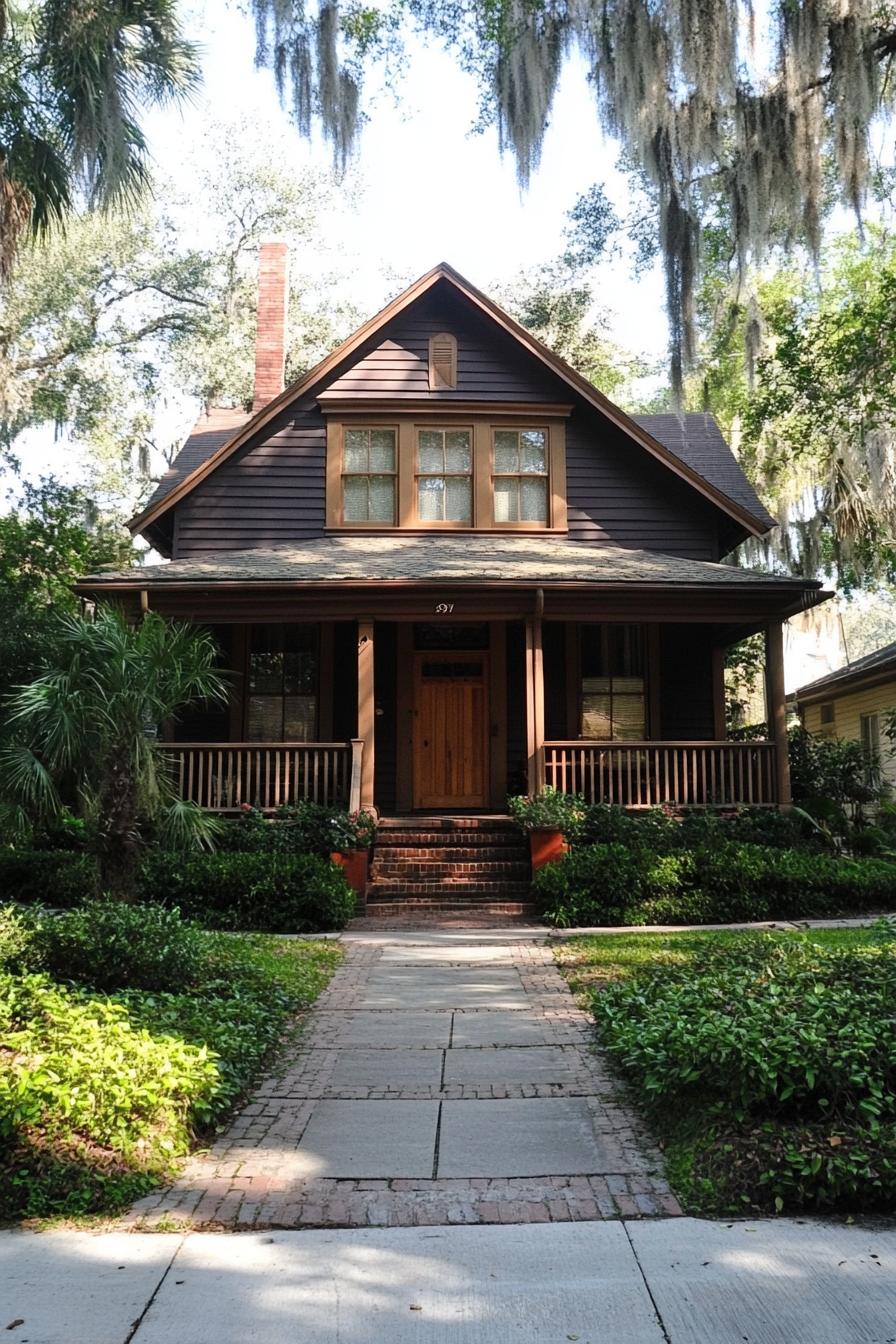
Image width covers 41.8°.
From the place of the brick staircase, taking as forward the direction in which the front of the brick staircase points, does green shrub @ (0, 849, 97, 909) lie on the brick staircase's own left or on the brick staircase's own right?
on the brick staircase's own right

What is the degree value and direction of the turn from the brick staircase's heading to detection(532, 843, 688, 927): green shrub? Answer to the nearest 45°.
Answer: approximately 45° to its left

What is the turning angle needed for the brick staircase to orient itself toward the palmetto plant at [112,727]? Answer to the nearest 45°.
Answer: approximately 45° to its right

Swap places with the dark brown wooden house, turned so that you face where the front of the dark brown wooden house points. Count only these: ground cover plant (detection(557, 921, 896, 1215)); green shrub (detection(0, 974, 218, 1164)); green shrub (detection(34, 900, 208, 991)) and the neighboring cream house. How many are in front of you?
3

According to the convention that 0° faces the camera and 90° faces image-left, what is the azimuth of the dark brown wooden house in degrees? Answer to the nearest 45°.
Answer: approximately 0°

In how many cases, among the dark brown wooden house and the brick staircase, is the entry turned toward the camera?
2
